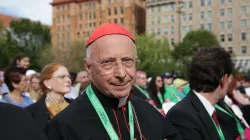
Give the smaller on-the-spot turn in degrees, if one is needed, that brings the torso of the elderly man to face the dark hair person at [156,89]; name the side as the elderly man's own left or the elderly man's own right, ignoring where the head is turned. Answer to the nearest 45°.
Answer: approximately 135° to the elderly man's own left

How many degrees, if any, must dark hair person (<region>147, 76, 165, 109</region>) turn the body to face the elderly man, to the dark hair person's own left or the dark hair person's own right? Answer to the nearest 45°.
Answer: approximately 45° to the dark hair person's own right

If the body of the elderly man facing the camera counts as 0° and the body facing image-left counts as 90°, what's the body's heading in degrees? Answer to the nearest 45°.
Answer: approximately 315°

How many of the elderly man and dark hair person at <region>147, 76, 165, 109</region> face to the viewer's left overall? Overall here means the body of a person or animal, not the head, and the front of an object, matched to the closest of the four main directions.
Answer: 0

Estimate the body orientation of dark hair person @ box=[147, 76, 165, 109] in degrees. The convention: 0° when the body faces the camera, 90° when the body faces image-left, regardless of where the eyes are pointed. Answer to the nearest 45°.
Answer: approximately 315°
